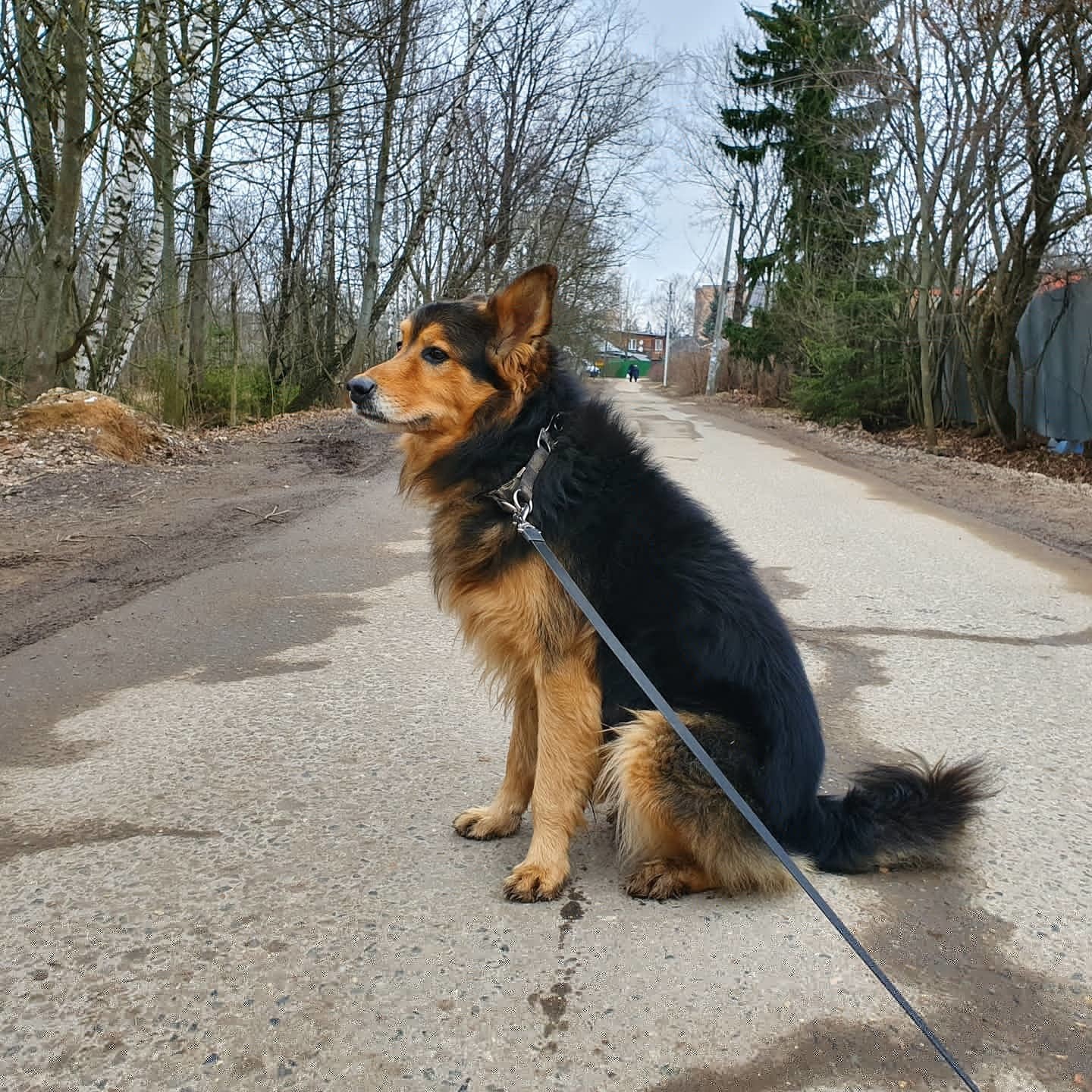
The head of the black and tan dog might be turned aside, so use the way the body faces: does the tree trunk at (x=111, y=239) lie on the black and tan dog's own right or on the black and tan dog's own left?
on the black and tan dog's own right

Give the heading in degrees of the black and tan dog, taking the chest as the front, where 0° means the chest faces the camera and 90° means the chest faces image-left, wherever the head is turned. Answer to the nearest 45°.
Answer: approximately 90°

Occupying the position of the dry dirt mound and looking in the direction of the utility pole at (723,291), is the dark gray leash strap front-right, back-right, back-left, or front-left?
back-right

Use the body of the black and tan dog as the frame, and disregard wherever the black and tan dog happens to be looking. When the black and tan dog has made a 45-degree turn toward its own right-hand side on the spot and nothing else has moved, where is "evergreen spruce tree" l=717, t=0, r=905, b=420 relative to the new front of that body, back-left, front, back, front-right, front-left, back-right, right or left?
front-right

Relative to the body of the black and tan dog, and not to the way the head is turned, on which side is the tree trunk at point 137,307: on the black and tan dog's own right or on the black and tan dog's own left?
on the black and tan dog's own right

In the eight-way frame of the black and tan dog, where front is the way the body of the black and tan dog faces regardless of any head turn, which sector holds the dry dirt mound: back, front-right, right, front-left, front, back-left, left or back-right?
front-right

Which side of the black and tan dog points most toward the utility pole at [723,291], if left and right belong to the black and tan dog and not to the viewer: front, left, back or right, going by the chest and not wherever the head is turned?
right

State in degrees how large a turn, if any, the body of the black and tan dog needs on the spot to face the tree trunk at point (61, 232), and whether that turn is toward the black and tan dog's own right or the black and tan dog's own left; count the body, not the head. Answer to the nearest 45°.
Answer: approximately 45° to the black and tan dog's own right

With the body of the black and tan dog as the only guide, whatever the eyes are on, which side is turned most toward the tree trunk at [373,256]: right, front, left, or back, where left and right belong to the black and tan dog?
right

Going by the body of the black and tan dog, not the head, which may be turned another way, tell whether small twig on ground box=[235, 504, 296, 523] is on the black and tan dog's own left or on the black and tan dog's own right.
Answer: on the black and tan dog's own right

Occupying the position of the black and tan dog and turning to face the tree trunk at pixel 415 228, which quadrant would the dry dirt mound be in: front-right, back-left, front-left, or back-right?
front-left
